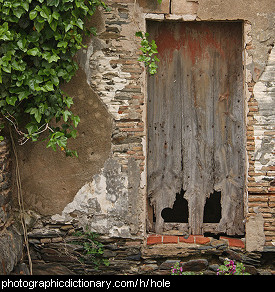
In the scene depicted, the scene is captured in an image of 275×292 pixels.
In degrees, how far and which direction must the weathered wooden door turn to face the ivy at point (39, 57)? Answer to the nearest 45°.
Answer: approximately 45° to its right

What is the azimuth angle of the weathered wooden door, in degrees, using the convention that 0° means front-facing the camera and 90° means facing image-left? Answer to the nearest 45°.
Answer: approximately 0°
